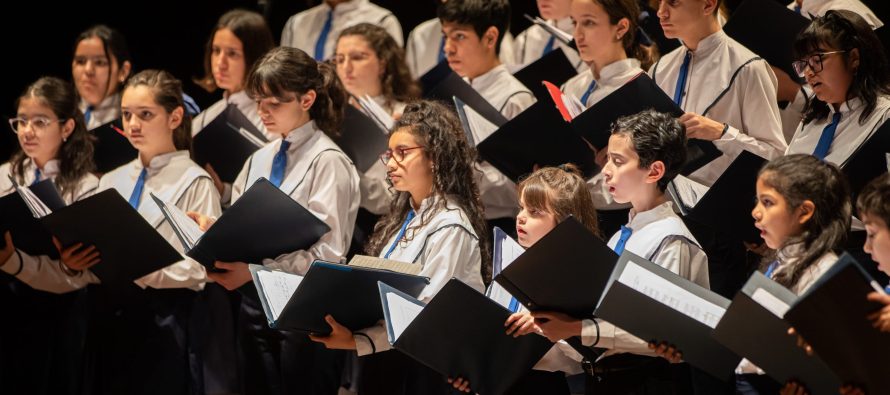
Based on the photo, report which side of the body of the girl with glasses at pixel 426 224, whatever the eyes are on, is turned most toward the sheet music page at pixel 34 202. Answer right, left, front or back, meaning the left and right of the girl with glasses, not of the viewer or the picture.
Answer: right

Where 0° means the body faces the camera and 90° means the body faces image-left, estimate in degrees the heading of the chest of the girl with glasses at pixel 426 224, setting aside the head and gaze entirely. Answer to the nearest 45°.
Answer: approximately 45°
